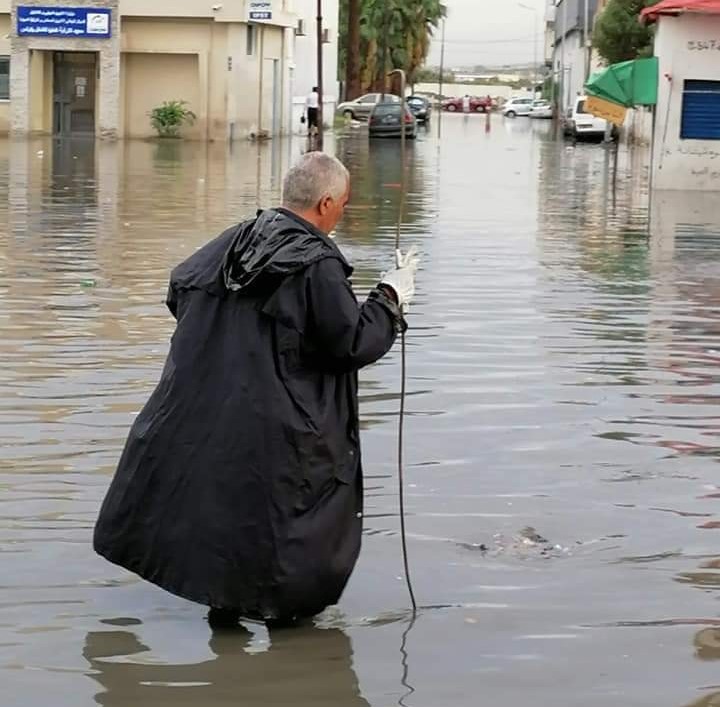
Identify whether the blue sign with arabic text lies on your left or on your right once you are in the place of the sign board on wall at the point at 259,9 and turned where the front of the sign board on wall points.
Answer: on your right

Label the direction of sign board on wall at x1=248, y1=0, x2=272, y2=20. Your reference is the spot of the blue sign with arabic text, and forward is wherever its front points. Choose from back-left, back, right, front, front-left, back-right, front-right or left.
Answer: left

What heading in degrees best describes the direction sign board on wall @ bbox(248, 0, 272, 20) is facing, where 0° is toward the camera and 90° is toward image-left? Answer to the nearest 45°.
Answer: approximately 0°

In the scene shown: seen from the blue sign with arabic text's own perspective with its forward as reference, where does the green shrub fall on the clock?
The green shrub is roughly at 9 o'clock from the blue sign with arabic text.

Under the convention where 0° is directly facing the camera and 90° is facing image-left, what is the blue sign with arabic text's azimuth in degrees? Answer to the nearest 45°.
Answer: approximately 0°

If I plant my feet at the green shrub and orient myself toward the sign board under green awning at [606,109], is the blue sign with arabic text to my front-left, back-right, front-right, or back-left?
back-right

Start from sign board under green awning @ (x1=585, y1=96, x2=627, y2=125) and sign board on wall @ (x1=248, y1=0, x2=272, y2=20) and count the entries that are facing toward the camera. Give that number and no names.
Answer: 2
